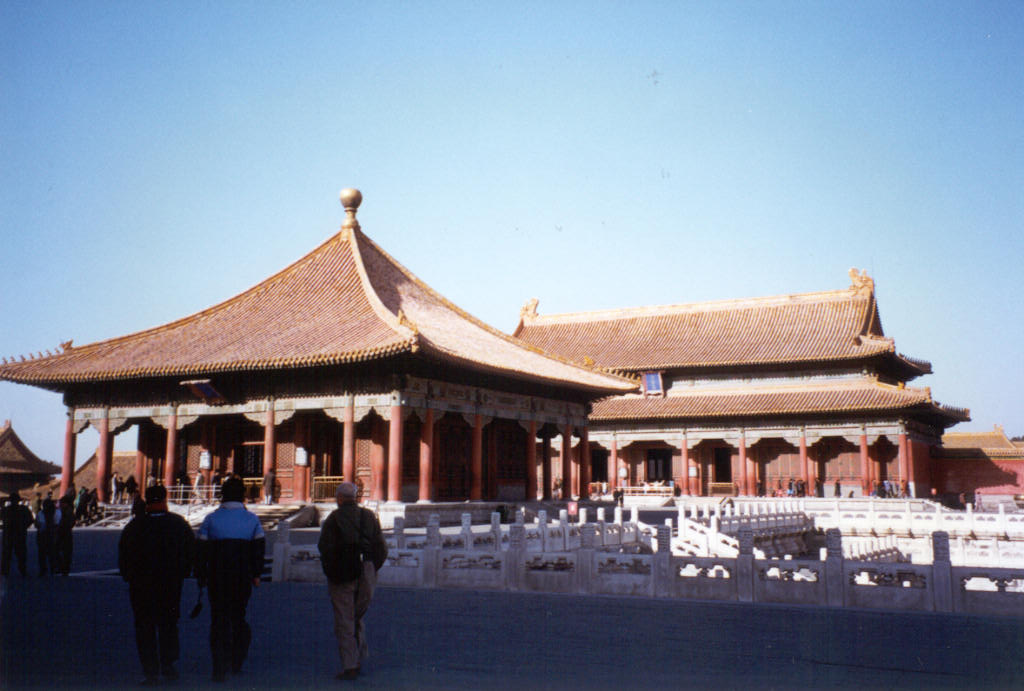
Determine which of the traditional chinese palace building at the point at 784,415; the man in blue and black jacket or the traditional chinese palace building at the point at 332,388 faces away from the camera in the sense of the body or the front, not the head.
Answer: the man in blue and black jacket

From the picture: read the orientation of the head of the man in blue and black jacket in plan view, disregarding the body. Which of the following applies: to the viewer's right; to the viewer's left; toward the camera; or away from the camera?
away from the camera

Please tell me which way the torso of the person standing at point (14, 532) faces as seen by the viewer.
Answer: away from the camera

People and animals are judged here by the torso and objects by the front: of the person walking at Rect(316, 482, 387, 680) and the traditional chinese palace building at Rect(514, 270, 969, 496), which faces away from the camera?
the person walking

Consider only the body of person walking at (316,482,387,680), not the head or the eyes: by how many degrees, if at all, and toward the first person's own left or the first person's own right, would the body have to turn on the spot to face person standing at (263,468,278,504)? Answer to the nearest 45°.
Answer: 0° — they already face them

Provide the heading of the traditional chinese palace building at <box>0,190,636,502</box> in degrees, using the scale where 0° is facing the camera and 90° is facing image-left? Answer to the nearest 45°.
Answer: approximately 45°

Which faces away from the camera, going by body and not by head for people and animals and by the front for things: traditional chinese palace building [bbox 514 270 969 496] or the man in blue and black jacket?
the man in blue and black jacket
